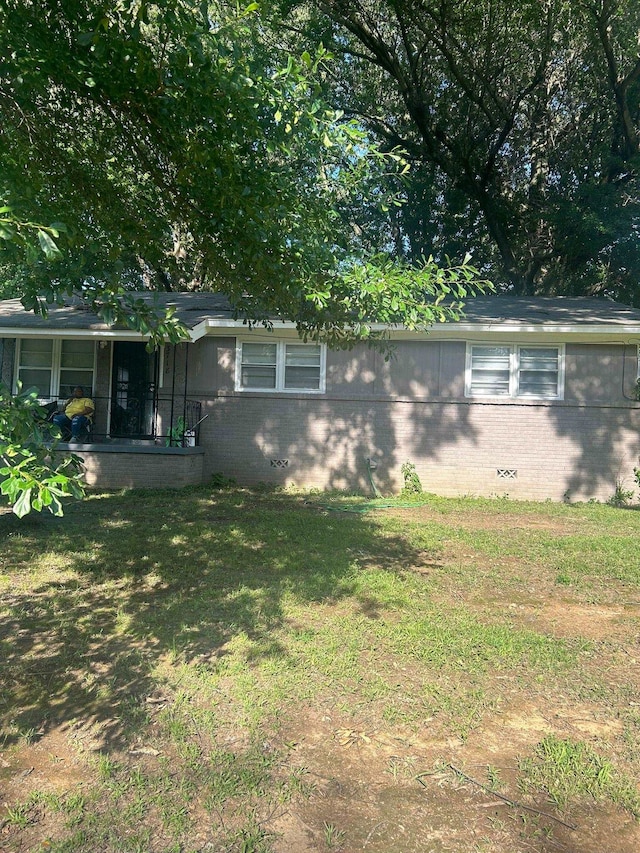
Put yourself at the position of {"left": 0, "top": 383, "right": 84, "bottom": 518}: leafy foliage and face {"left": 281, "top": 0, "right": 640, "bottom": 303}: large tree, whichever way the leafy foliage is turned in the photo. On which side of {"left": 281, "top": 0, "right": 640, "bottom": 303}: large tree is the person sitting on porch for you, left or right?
left

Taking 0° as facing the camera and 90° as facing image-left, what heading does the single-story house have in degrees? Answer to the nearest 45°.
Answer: approximately 0°

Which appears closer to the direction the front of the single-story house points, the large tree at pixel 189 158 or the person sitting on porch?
the large tree

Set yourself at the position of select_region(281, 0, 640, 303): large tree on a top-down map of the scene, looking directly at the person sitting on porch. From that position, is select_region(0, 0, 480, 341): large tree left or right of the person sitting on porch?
left

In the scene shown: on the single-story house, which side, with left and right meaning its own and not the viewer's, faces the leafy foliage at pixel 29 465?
front

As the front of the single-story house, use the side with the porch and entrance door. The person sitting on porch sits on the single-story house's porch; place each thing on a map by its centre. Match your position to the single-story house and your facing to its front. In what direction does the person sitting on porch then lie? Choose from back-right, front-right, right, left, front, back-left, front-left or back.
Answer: right

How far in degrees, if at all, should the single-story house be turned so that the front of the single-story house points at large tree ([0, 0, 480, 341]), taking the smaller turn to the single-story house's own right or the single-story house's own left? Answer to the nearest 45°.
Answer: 0° — it already faces it
